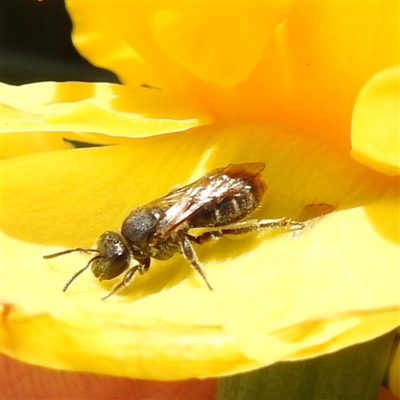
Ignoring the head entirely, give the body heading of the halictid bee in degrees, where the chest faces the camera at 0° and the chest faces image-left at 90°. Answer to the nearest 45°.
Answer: approximately 45°
